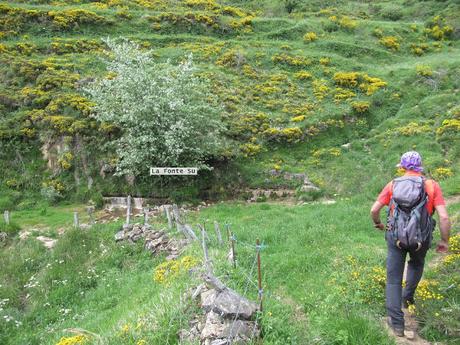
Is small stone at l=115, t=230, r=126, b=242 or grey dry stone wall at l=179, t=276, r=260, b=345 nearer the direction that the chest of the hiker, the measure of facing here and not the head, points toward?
the small stone

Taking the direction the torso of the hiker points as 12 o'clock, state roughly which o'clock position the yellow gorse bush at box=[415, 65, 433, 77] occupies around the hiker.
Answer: The yellow gorse bush is roughly at 12 o'clock from the hiker.

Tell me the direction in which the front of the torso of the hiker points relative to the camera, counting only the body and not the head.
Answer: away from the camera

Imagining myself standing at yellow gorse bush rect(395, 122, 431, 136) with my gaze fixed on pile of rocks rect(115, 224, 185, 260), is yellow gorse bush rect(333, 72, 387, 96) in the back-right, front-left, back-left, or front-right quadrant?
back-right

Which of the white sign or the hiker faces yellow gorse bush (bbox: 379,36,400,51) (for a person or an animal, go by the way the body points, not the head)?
the hiker

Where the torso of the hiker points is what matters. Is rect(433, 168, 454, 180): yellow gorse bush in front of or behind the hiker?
in front

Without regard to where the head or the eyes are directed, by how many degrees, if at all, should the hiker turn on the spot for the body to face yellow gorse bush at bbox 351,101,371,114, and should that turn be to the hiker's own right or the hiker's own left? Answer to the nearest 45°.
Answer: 0° — they already face it
